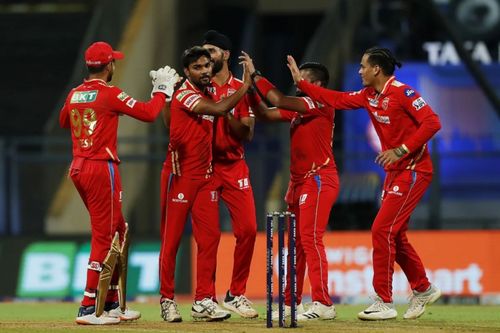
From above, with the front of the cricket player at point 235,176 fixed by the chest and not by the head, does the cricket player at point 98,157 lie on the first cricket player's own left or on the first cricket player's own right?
on the first cricket player's own right

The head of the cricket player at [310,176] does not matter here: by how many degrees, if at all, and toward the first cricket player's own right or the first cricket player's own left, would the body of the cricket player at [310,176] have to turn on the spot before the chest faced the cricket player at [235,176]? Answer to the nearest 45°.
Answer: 0° — they already face them

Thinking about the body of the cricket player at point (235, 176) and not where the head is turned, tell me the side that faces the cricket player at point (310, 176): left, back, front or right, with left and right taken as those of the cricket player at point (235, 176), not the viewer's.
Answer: left

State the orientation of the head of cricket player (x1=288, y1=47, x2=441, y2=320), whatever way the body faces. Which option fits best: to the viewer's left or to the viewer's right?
to the viewer's left

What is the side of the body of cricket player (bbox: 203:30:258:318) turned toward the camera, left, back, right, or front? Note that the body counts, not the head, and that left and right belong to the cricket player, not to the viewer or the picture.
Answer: front

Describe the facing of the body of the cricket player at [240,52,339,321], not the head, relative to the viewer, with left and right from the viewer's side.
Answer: facing to the left of the viewer
